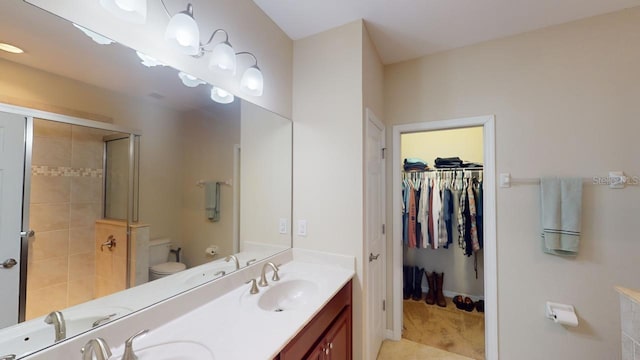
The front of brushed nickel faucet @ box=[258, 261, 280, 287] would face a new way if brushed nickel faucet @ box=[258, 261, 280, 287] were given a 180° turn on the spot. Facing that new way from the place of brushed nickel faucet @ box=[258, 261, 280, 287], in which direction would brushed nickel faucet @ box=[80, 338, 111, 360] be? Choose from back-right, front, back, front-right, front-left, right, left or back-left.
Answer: left

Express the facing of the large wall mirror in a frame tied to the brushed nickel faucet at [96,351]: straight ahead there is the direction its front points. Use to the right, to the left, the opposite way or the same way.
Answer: the same way

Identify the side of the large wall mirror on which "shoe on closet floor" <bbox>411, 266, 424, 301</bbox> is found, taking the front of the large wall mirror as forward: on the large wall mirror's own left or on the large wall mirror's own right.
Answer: on the large wall mirror's own left

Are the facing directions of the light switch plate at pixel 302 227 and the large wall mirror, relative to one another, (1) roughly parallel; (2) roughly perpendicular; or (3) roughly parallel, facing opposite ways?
roughly perpendicular

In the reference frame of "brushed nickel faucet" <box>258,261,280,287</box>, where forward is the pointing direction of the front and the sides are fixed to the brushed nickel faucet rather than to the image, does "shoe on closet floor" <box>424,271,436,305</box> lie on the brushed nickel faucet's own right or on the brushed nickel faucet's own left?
on the brushed nickel faucet's own left

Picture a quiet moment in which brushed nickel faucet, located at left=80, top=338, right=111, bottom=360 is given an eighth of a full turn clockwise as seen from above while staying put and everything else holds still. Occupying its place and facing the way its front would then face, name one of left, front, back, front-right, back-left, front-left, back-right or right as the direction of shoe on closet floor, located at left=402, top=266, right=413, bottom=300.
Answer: left

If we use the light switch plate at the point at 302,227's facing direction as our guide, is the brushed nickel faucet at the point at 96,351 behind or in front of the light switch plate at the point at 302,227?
in front

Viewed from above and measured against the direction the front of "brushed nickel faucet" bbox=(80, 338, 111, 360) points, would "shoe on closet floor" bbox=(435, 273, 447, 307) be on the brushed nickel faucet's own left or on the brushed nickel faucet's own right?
on the brushed nickel faucet's own left

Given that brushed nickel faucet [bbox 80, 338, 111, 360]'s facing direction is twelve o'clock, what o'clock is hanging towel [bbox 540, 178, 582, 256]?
The hanging towel is roughly at 11 o'clock from the brushed nickel faucet.

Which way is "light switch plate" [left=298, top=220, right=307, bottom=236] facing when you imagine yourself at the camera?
facing the viewer

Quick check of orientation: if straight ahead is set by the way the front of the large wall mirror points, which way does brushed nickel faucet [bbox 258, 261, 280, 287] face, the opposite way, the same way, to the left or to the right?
the same way

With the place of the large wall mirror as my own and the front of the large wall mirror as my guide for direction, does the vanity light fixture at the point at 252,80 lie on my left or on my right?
on my left

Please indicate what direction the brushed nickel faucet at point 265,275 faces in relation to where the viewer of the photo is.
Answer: facing the viewer and to the right of the viewer

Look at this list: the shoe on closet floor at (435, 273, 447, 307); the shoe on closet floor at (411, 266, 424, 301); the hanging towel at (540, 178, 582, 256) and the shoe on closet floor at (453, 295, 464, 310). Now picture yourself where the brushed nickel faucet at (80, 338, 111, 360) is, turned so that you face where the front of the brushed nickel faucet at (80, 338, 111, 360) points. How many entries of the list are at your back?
0
